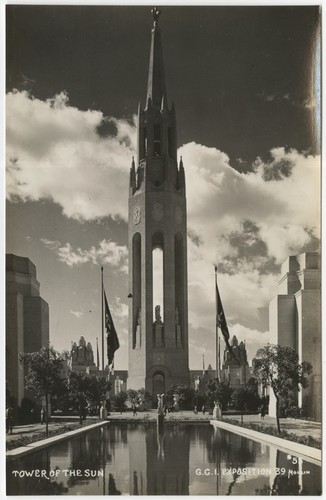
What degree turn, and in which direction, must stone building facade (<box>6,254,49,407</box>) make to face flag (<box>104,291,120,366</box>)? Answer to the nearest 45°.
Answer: approximately 45° to its left

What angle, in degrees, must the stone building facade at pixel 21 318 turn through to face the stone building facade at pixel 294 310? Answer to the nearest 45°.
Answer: approximately 45° to its left

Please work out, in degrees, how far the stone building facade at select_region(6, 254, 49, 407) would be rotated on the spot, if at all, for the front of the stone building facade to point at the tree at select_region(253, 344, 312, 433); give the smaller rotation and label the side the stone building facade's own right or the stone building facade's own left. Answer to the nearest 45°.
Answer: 0° — it already faces it

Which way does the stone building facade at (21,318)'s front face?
to the viewer's right
